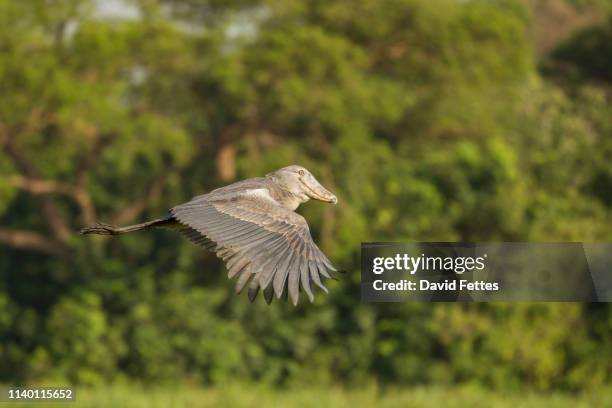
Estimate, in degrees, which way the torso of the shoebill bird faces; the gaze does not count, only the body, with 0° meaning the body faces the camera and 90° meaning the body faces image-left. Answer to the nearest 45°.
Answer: approximately 270°
